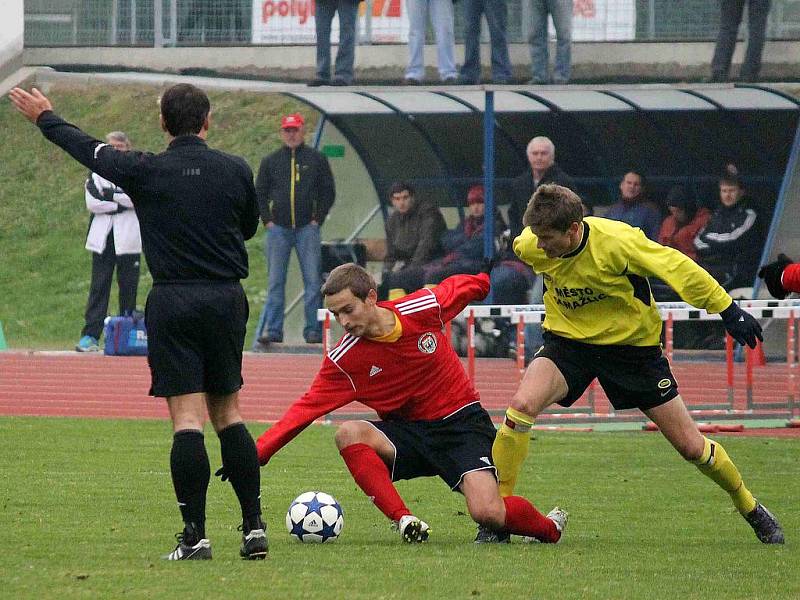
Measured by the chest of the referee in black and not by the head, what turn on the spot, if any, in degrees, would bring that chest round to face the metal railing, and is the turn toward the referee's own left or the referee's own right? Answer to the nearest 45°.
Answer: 0° — they already face it

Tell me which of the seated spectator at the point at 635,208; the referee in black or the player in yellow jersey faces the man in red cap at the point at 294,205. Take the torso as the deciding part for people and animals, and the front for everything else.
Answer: the referee in black

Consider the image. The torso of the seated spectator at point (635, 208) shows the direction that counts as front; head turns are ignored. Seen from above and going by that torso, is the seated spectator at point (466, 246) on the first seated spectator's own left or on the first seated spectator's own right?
on the first seated spectator's own right

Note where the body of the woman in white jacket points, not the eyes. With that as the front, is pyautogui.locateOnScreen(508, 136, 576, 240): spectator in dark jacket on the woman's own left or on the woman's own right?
on the woman's own left

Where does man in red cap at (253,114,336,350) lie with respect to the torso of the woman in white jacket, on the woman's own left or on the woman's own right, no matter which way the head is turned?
on the woman's own left

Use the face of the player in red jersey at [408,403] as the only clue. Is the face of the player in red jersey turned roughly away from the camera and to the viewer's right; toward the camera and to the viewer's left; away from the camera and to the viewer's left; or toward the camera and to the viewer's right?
toward the camera and to the viewer's left

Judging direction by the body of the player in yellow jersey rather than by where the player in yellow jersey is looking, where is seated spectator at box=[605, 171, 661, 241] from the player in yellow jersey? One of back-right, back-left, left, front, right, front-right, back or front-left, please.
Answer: back-right

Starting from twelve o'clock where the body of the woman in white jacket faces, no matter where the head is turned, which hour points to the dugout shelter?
The dugout shelter is roughly at 9 o'clock from the woman in white jacket.

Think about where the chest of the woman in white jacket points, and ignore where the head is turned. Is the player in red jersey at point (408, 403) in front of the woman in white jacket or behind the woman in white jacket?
in front

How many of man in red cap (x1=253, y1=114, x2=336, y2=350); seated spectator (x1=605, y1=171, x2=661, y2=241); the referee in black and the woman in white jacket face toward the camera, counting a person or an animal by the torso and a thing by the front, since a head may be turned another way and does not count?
3

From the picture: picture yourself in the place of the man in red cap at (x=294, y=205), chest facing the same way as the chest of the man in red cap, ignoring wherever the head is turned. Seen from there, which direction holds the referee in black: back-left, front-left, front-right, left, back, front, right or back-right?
front

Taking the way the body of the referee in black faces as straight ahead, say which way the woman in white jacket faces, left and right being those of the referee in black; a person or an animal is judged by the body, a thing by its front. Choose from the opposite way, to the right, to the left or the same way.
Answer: the opposite way

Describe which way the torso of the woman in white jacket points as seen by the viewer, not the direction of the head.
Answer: toward the camera
